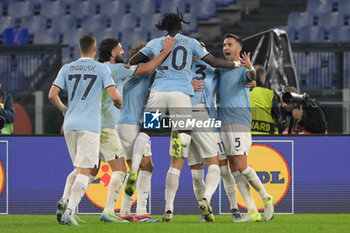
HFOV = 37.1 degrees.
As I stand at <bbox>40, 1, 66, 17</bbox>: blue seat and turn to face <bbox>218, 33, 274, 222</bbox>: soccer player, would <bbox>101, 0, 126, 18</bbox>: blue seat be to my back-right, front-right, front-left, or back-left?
front-left

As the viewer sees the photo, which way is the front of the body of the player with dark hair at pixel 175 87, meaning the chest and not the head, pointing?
away from the camera

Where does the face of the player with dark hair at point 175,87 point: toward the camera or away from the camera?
away from the camera

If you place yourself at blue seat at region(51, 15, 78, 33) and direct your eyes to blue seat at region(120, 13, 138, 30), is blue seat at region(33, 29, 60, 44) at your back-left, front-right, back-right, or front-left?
back-right

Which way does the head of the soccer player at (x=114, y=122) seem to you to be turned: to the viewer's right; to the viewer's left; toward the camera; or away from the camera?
to the viewer's right

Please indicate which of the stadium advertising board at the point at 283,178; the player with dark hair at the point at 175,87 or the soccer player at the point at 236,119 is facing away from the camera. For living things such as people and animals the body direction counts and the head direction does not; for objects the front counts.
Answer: the player with dark hair

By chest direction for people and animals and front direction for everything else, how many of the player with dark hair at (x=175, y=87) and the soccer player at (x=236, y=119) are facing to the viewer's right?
0

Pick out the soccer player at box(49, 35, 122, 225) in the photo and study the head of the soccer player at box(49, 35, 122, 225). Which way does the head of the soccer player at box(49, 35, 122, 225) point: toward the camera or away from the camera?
away from the camera

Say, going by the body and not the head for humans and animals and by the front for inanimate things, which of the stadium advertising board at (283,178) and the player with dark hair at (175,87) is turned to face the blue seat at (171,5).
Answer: the player with dark hair

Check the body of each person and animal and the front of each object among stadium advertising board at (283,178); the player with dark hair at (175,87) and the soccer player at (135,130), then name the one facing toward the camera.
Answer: the stadium advertising board

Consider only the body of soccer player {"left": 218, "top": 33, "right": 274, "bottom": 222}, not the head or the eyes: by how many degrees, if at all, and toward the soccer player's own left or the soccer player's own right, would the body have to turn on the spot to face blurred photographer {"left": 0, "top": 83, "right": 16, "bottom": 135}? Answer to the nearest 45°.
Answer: approximately 90° to the soccer player's own right

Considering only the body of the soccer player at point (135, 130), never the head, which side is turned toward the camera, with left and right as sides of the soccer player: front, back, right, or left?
right

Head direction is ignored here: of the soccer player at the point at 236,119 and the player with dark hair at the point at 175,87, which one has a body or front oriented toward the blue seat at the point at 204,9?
the player with dark hair

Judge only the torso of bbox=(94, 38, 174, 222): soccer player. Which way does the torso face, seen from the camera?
to the viewer's right

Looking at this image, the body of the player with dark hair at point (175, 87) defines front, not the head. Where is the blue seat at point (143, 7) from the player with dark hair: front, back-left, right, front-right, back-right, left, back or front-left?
front

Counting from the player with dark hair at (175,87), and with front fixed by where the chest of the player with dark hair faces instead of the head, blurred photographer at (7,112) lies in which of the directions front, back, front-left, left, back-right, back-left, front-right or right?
front-left

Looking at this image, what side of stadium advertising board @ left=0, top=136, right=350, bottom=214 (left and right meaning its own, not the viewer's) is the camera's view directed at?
front

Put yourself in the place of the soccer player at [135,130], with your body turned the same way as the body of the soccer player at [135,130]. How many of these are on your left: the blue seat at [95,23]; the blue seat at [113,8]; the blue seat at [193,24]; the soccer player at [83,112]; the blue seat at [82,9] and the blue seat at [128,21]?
5
